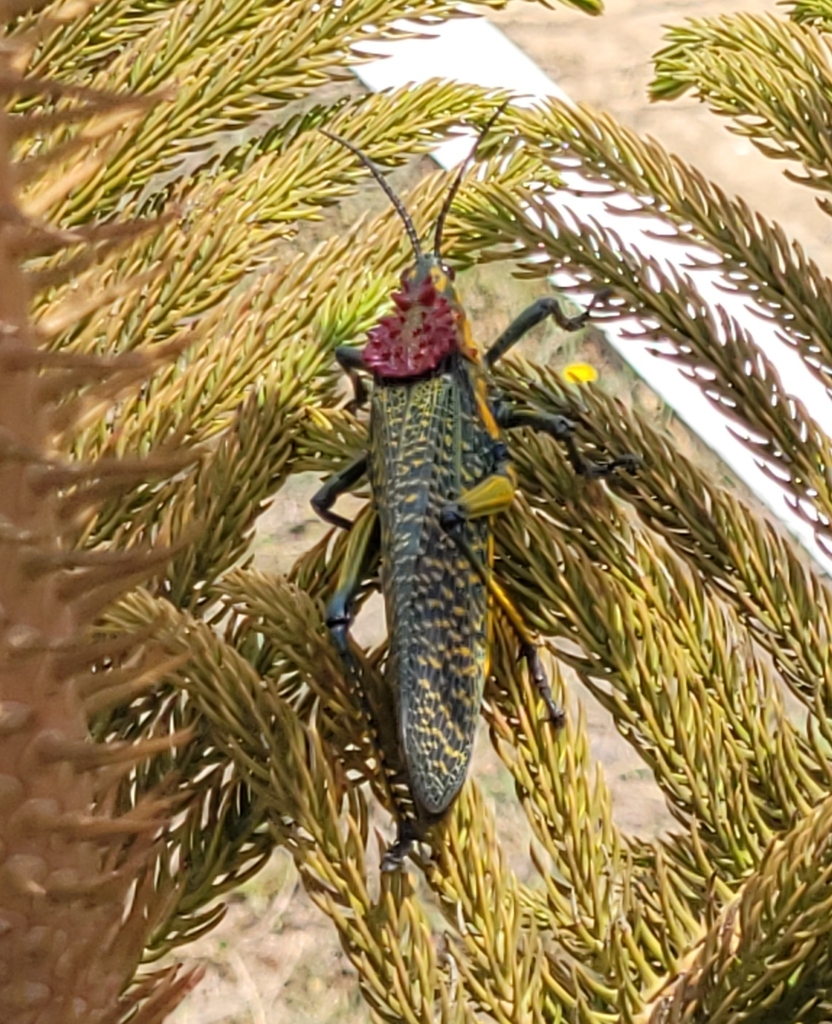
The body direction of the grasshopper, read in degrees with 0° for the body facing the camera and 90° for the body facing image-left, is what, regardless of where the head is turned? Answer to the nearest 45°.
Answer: approximately 180°

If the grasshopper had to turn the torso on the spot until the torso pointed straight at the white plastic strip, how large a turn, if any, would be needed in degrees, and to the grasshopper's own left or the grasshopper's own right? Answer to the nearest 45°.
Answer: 0° — it already faces it
